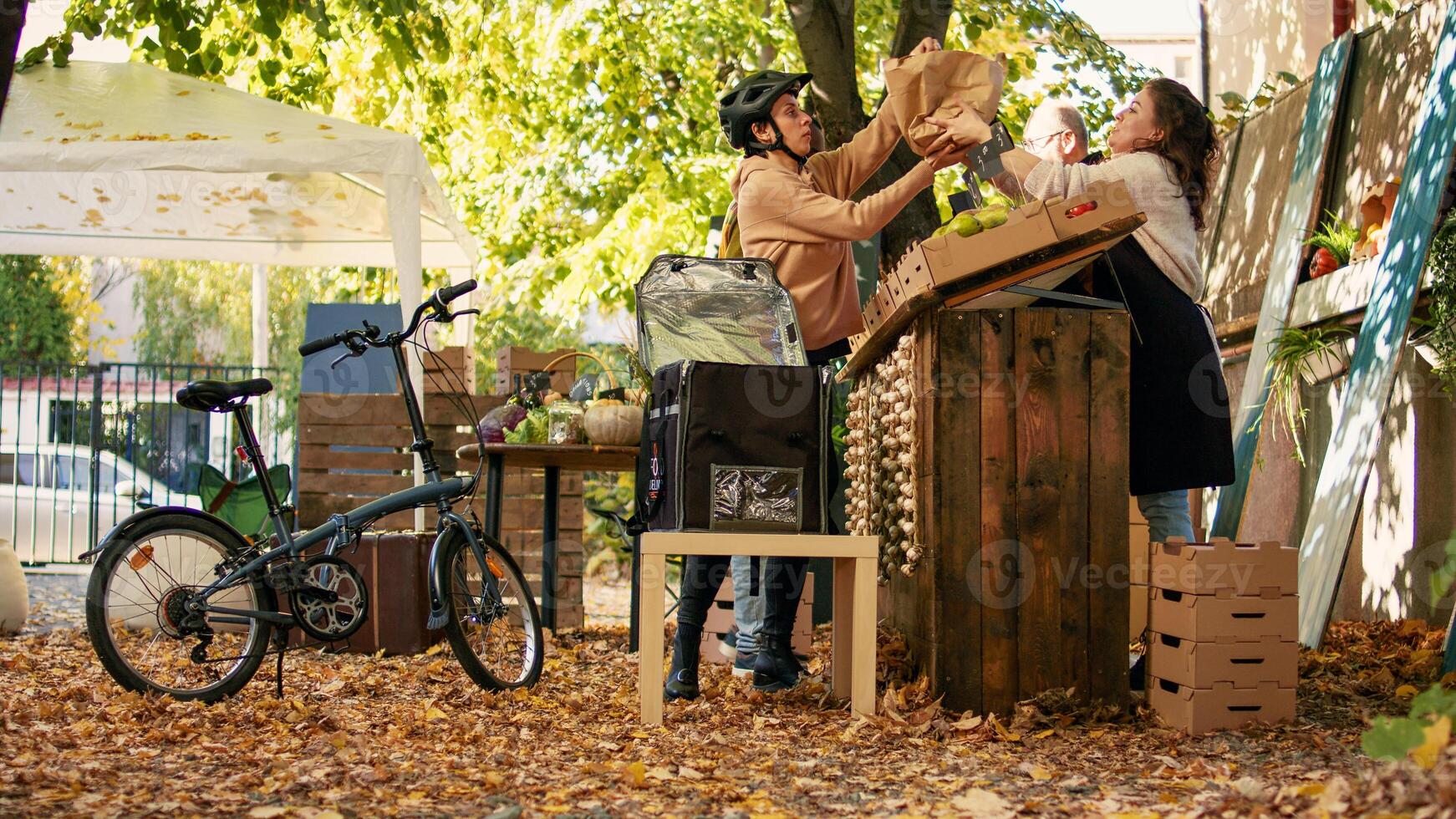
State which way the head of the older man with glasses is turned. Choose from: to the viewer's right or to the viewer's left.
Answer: to the viewer's left

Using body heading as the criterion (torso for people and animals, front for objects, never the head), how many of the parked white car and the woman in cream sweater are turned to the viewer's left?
1

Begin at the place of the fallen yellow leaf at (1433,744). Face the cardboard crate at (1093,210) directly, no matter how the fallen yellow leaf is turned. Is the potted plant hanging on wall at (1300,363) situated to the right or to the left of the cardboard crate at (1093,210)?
right

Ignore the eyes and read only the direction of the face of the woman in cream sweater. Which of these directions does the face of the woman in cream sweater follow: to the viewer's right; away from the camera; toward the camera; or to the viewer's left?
to the viewer's left

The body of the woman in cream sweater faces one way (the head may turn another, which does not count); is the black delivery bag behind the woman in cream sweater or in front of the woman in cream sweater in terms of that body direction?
in front

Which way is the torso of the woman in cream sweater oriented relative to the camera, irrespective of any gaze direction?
to the viewer's left

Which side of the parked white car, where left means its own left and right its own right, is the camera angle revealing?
right

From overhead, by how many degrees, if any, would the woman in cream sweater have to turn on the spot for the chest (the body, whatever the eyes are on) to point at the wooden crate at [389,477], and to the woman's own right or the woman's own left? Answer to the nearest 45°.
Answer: approximately 45° to the woman's own right

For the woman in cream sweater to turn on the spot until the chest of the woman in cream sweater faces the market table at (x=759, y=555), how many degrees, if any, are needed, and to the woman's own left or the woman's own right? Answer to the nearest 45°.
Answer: approximately 45° to the woman's own left

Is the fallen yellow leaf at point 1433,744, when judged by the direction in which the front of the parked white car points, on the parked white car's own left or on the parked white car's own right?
on the parked white car's own right

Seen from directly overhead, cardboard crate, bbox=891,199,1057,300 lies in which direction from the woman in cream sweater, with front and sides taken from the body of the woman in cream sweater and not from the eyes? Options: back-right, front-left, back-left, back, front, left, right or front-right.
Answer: front-left

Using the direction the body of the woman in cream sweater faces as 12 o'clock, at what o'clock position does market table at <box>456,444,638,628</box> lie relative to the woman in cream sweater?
The market table is roughly at 1 o'clock from the woman in cream sweater.
